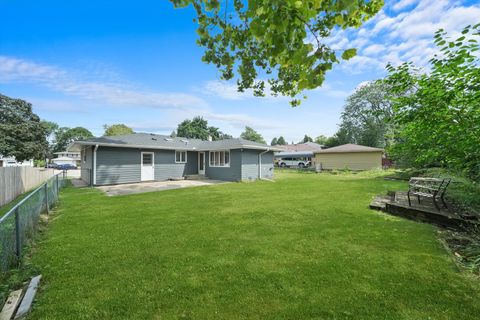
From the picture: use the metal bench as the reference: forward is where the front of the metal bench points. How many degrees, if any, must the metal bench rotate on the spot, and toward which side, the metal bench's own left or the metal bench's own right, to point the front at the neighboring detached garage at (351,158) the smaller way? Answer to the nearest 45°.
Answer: approximately 135° to the metal bench's own right

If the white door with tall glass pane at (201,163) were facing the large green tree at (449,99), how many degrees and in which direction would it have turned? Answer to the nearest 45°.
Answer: approximately 45° to its left

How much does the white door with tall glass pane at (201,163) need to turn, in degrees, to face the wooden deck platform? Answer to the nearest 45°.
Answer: approximately 90° to its left

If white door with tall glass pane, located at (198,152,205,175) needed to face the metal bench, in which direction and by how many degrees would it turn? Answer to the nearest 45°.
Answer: approximately 90° to its left

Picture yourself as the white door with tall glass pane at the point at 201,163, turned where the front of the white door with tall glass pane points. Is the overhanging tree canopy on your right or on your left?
on your left

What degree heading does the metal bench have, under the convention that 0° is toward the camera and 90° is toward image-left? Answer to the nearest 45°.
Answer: approximately 45°

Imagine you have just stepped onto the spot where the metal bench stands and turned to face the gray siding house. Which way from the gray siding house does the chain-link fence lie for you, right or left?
left

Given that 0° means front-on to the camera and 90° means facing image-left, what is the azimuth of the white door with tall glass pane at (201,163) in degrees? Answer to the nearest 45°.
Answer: approximately 45°
